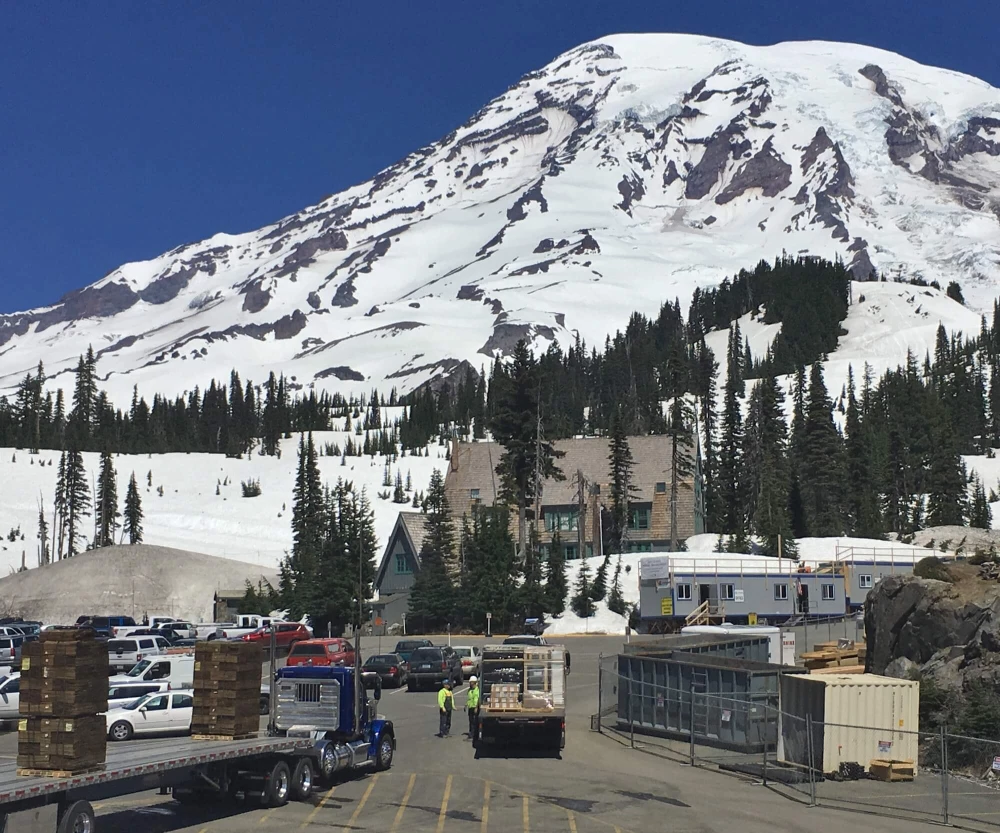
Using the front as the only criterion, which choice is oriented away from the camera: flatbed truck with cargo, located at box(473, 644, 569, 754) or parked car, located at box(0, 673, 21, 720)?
the flatbed truck with cargo

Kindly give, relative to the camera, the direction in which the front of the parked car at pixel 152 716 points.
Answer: facing to the left of the viewer

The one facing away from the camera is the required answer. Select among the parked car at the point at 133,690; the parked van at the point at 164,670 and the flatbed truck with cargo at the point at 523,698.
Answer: the flatbed truck with cargo

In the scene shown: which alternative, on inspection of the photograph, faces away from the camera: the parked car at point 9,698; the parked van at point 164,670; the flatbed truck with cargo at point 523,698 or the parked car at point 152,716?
the flatbed truck with cargo

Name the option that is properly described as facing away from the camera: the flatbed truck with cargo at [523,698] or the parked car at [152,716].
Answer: the flatbed truck with cargo

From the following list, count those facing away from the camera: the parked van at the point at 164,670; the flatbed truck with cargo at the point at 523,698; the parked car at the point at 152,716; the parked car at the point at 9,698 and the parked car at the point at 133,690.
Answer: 1

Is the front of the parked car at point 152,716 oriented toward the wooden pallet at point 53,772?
no

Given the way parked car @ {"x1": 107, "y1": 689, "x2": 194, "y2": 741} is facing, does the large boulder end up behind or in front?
behind

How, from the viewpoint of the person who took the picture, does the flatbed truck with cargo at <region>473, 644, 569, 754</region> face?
facing away from the viewer

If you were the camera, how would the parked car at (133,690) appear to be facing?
facing to the left of the viewer

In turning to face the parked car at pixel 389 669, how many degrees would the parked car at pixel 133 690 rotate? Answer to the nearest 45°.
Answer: approximately 135° to its right

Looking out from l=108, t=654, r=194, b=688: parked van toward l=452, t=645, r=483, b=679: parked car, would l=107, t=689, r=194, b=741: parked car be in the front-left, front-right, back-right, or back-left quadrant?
back-right

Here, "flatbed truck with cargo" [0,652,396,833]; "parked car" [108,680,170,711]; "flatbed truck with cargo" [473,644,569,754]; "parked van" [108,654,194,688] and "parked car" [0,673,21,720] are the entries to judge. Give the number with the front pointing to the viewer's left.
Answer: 3

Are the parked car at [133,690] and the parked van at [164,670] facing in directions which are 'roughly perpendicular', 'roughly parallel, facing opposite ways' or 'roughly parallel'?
roughly parallel

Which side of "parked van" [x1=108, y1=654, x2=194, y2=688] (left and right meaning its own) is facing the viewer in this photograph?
left

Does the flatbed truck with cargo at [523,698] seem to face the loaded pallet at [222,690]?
no

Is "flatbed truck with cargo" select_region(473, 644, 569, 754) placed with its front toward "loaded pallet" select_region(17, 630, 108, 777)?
no

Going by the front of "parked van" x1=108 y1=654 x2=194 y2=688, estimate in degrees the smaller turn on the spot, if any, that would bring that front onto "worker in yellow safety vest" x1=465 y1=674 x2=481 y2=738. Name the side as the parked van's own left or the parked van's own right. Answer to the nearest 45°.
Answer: approximately 135° to the parked van's own left

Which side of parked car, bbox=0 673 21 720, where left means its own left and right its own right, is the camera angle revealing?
left
